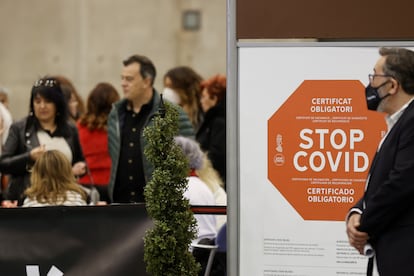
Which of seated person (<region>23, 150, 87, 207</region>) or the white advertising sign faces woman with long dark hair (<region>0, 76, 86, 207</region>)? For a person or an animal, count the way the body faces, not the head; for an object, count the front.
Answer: the seated person

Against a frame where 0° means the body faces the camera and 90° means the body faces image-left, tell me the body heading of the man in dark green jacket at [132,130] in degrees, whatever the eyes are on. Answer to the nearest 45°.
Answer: approximately 45°

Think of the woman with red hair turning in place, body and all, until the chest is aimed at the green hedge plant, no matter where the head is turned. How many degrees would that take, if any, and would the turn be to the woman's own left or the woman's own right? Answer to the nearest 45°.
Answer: approximately 90° to the woman's own left

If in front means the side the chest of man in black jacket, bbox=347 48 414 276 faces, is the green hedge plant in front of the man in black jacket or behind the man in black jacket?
in front

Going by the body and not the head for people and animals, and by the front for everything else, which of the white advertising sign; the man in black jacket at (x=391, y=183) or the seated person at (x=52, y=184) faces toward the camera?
the white advertising sign

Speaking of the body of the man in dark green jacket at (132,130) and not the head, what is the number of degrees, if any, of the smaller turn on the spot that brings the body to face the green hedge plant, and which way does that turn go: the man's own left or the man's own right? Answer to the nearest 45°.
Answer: approximately 45° to the man's own left

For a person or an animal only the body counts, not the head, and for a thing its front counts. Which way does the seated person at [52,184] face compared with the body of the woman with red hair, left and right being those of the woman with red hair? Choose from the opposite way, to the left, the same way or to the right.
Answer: to the right

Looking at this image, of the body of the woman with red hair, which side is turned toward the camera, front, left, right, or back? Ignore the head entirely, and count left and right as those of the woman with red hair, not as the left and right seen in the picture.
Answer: left

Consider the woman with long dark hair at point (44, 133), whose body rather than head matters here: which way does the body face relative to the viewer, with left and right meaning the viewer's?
facing the viewer

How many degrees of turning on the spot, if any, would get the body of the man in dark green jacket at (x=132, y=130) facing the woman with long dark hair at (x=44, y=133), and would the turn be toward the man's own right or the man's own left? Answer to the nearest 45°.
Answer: approximately 45° to the man's own right

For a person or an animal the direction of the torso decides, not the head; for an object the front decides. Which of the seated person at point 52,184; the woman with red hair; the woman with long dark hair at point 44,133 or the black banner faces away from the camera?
the seated person

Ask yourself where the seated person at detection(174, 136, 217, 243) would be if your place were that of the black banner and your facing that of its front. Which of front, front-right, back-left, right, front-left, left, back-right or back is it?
back-left

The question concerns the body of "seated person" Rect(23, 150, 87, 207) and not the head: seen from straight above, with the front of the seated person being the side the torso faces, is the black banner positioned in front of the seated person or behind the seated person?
behind

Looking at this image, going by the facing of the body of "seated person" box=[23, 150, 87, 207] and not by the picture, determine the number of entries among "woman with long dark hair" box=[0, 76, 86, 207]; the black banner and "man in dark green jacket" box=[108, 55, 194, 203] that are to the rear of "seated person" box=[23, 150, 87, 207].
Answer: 1

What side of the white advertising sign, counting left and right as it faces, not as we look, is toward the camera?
front

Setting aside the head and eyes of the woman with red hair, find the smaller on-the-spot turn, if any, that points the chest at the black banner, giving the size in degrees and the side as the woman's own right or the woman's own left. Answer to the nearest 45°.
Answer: approximately 90° to the woman's own left

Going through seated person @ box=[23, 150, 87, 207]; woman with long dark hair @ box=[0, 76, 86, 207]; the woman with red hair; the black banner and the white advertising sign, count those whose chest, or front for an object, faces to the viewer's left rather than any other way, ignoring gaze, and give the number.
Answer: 1

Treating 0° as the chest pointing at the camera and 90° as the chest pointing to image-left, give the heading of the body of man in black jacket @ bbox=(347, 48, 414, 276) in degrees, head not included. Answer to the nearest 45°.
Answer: approximately 90°
